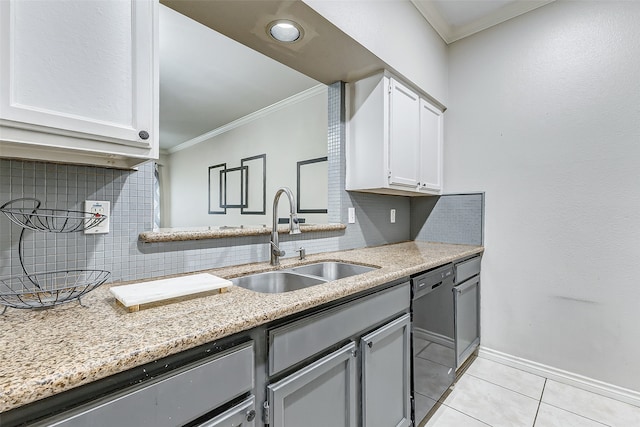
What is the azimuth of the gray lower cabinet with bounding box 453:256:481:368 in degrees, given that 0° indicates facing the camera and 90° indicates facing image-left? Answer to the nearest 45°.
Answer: approximately 315°

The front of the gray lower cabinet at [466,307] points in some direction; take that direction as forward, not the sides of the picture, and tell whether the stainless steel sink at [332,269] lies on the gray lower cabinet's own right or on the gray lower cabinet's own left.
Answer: on the gray lower cabinet's own right

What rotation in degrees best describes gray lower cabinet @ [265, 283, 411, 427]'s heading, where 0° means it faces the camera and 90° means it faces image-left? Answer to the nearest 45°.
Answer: approximately 315°

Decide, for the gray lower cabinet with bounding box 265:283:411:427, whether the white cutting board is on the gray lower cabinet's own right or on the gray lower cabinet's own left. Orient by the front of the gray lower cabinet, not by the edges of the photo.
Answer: on the gray lower cabinet's own right

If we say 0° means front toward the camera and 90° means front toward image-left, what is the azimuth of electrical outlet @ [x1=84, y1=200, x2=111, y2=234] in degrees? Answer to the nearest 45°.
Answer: approximately 0°

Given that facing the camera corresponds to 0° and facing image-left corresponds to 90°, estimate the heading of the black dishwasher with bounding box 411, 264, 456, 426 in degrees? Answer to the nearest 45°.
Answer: approximately 315°

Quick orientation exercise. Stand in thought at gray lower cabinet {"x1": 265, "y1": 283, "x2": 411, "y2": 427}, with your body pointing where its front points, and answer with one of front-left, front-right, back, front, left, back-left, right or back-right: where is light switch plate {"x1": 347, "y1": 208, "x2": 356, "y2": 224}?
back-left

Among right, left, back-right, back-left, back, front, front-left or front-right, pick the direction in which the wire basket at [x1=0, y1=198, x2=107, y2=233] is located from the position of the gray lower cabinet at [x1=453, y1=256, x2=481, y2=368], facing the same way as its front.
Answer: right

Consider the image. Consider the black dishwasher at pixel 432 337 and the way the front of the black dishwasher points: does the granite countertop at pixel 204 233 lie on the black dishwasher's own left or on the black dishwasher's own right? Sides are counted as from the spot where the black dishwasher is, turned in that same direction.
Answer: on the black dishwasher's own right

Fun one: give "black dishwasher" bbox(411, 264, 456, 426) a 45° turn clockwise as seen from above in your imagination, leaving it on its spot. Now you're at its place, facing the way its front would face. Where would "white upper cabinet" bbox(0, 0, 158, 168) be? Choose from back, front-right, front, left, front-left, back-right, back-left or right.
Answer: front-right
